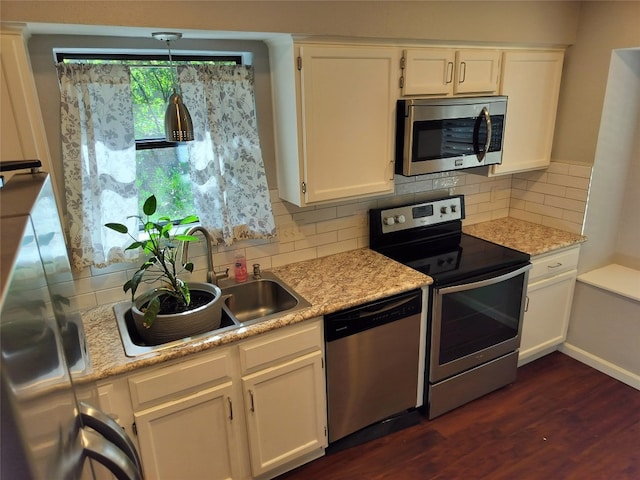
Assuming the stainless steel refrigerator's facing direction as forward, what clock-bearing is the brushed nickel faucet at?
The brushed nickel faucet is roughly at 10 o'clock from the stainless steel refrigerator.

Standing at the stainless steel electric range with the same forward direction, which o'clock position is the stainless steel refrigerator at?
The stainless steel refrigerator is roughly at 2 o'clock from the stainless steel electric range.

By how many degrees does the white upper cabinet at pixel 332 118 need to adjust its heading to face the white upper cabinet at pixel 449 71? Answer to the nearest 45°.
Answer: approximately 90° to its left

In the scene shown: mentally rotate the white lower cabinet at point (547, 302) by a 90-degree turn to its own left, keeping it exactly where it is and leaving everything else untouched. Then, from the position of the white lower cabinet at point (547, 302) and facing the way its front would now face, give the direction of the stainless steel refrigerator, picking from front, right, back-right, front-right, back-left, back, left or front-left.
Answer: back-right

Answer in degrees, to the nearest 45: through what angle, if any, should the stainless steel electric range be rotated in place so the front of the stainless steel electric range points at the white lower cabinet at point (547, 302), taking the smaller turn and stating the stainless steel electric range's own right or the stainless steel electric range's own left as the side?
approximately 90° to the stainless steel electric range's own left

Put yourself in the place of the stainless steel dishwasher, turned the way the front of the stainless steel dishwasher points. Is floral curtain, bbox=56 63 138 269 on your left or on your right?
on your right

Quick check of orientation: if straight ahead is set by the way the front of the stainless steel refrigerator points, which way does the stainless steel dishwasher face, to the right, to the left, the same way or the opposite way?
to the right

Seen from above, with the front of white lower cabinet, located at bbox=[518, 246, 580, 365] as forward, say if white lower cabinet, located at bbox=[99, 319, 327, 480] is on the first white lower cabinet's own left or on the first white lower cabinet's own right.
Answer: on the first white lower cabinet's own right

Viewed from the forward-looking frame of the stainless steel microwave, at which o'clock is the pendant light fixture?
The pendant light fixture is roughly at 3 o'clock from the stainless steel microwave.

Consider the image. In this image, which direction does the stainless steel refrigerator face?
to the viewer's right

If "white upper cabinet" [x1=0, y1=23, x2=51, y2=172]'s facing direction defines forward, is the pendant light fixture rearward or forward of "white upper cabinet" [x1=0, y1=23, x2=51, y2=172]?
forward

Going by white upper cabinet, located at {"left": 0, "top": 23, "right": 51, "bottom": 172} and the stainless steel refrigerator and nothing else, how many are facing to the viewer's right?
2

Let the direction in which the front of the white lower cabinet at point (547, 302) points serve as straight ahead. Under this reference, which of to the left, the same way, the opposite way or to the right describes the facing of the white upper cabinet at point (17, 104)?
to the left

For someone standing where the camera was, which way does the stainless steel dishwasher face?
facing the viewer and to the right of the viewer

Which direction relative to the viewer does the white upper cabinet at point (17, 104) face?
to the viewer's right
